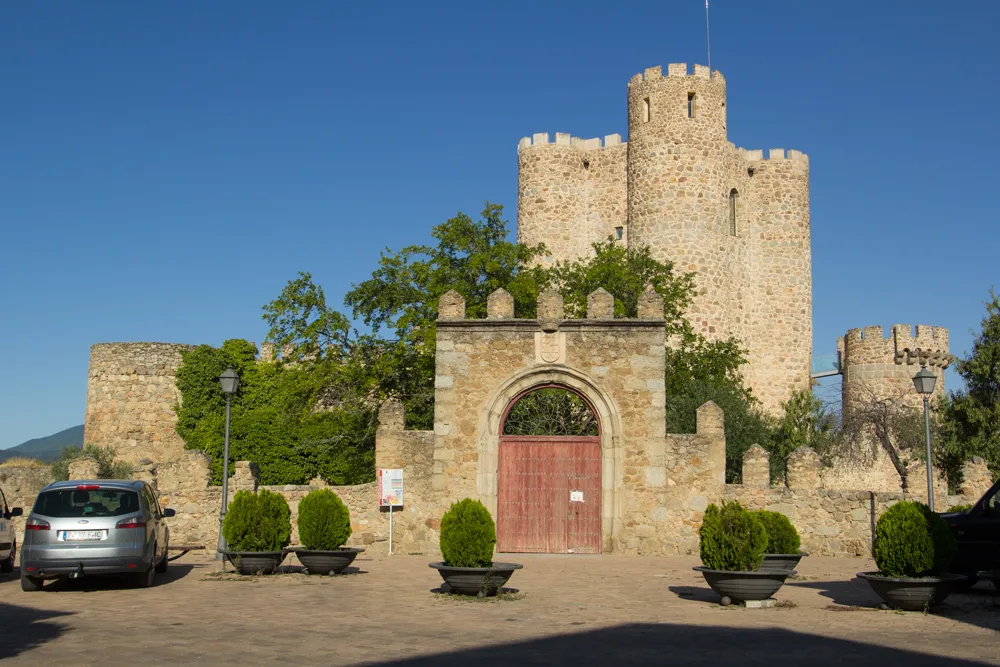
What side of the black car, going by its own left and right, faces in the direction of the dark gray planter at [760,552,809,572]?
front

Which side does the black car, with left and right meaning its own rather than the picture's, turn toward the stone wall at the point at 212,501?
front

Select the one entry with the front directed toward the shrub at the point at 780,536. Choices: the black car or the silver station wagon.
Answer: the black car

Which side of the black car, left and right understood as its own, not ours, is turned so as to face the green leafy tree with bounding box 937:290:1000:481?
right

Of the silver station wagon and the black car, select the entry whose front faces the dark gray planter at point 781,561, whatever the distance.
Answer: the black car

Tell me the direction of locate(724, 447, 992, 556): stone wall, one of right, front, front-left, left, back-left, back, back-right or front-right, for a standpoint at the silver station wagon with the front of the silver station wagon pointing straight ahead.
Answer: right

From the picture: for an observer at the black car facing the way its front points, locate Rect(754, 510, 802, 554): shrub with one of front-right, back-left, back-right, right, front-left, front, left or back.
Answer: front

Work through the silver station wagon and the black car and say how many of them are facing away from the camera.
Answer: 1

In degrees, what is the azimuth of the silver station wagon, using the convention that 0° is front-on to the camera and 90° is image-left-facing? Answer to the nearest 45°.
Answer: approximately 180°

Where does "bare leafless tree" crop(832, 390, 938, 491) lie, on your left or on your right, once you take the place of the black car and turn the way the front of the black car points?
on your right

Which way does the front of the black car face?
to the viewer's left

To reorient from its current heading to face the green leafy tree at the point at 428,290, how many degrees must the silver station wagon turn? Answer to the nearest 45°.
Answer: approximately 45° to its right
